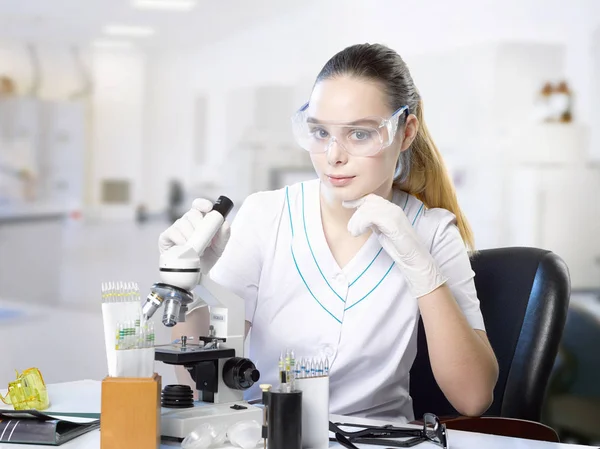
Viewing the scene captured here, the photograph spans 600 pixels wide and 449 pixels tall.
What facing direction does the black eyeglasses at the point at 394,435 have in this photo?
to the viewer's right

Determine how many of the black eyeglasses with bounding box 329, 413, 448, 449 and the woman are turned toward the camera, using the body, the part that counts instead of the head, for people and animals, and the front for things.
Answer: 1

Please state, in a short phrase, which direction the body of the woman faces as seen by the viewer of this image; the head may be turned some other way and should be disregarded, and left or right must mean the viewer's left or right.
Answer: facing the viewer

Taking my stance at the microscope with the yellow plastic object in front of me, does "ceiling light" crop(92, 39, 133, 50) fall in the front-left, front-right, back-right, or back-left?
front-right

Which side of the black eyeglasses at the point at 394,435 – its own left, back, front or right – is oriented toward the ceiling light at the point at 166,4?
left

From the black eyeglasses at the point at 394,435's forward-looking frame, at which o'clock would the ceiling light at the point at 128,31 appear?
The ceiling light is roughly at 8 o'clock from the black eyeglasses.

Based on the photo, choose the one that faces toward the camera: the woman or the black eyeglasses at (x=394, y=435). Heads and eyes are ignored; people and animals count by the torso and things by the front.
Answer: the woman

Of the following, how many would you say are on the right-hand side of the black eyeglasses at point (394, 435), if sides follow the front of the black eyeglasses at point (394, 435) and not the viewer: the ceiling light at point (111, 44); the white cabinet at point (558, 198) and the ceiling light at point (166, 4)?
0
